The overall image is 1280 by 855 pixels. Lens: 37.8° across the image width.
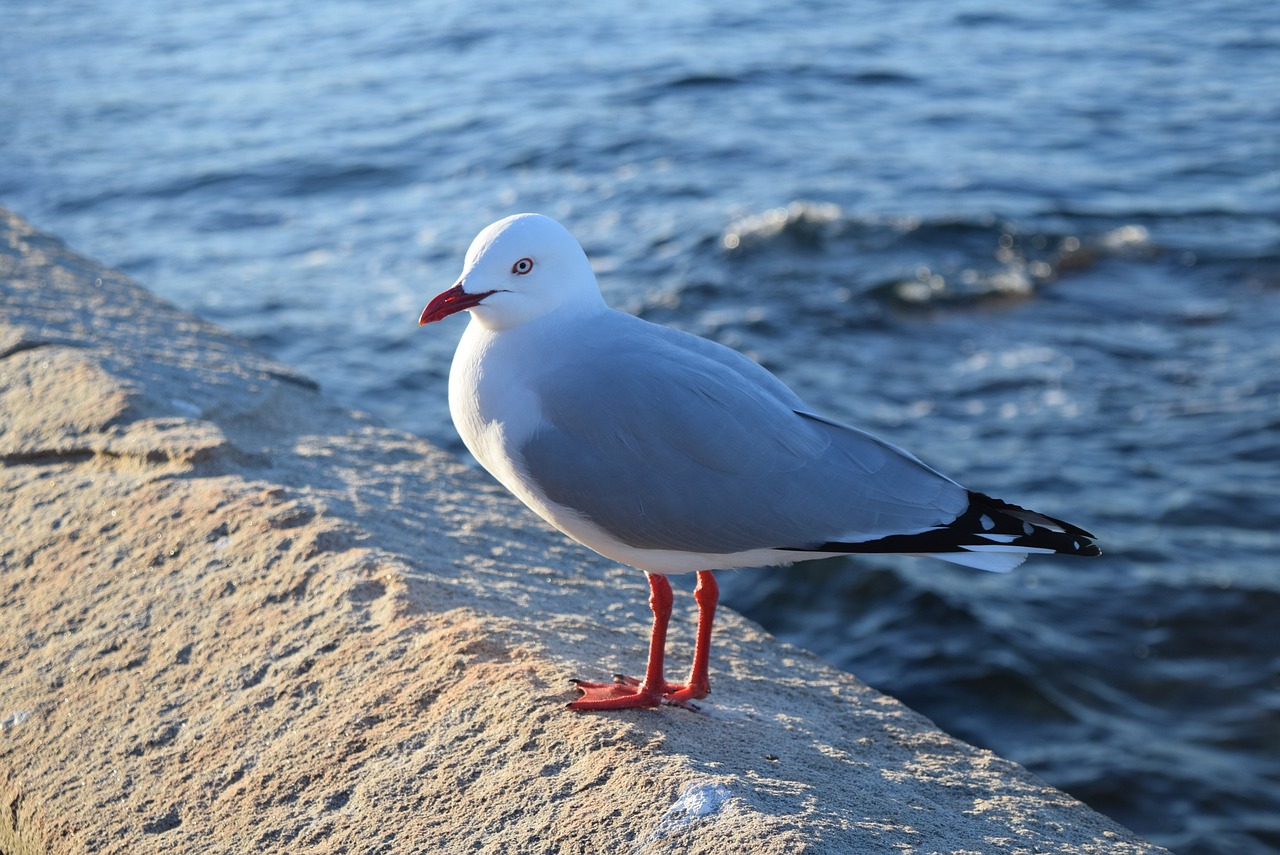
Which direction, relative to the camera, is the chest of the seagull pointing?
to the viewer's left
